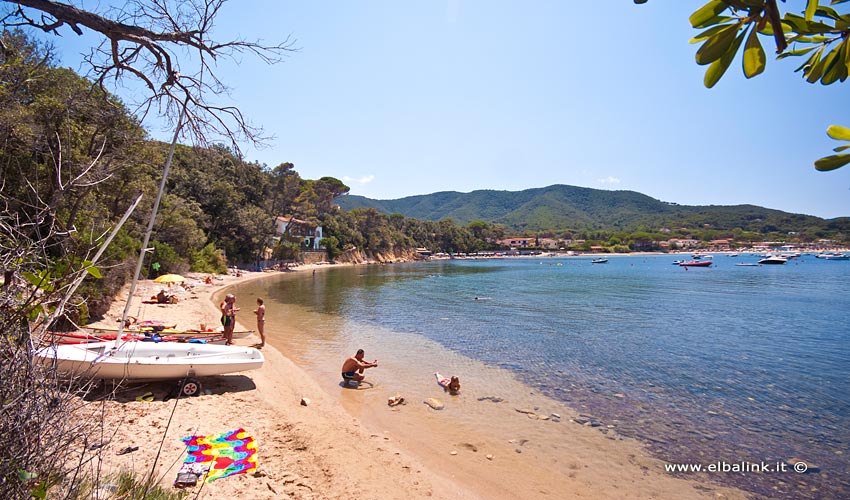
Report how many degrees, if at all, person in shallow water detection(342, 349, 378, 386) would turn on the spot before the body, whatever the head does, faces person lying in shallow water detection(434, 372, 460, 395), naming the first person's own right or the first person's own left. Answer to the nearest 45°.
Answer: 0° — they already face them

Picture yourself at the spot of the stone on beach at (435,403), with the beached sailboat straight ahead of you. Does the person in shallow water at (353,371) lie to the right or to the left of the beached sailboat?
right

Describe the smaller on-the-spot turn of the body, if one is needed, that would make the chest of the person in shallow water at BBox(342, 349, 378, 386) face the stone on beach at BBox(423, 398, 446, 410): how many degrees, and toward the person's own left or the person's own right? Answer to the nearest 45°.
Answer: approximately 45° to the person's own right

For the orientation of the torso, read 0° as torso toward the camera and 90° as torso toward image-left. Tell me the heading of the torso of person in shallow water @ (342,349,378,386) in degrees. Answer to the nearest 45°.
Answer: approximately 270°
